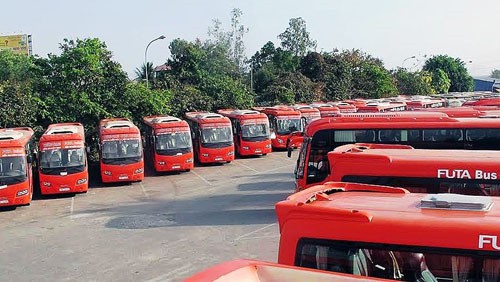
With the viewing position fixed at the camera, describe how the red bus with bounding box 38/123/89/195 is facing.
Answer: facing the viewer

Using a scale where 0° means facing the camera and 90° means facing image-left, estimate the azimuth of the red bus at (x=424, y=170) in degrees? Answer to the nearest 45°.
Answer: approximately 90°

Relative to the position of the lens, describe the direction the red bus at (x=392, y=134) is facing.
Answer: facing to the left of the viewer

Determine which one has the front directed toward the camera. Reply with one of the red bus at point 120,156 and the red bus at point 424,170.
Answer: the red bus at point 120,156

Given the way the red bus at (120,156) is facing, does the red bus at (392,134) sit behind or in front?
in front

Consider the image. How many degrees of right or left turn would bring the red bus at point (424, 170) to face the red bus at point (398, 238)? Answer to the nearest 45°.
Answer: approximately 90° to its left

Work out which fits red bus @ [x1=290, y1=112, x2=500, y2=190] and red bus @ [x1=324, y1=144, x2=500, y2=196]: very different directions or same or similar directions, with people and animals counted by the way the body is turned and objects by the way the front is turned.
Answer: same or similar directions

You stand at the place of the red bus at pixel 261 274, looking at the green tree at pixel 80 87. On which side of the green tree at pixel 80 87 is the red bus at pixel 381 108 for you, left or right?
right

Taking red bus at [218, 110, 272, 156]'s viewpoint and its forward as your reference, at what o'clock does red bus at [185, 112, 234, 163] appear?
red bus at [185, 112, 234, 163] is roughly at 3 o'clock from red bus at [218, 110, 272, 156].

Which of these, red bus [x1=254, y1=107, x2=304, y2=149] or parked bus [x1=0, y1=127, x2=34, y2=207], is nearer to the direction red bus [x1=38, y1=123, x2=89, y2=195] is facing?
the parked bus

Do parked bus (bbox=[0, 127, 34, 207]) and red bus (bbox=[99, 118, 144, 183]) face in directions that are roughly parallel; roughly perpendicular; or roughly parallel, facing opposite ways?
roughly parallel

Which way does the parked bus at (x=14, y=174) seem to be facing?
toward the camera

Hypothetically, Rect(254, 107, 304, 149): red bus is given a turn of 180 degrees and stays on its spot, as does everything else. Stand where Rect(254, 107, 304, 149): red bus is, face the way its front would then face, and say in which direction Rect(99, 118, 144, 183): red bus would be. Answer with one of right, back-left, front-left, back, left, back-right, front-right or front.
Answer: left

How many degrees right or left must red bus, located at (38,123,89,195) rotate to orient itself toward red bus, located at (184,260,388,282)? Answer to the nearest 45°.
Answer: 0° — it already faces it
